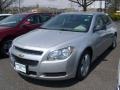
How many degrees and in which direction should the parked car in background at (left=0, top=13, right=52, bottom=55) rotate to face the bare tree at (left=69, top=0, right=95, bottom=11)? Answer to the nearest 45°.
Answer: approximately 135° to its right

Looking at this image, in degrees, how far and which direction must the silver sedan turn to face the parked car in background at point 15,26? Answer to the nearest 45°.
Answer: approximately 90° to its right

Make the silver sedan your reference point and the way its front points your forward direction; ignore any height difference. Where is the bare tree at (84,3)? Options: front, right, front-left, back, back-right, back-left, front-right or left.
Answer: back-right

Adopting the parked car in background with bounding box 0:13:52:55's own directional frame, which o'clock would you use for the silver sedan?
The silver sedan is roughly at 10 o'clock from the parked car in background.

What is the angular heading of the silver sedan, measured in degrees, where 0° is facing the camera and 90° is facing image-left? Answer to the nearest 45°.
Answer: approximately 45°

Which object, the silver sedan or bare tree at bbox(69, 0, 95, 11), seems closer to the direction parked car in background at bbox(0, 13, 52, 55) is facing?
the silver sedan
